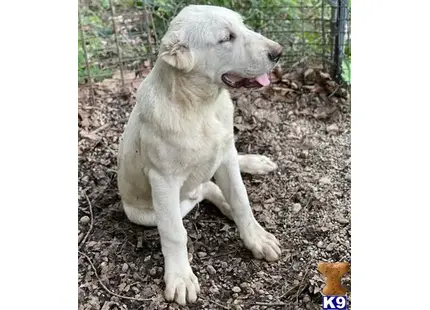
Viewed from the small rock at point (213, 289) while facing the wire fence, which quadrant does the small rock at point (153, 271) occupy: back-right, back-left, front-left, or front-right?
front-left

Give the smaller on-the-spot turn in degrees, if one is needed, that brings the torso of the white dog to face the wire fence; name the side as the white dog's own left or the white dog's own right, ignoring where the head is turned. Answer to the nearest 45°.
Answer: approximately 135° to the white dog's own left

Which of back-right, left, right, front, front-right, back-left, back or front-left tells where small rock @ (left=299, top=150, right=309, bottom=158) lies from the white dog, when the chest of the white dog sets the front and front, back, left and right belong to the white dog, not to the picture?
left

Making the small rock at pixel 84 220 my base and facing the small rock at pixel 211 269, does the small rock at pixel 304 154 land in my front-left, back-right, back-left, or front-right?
front-left

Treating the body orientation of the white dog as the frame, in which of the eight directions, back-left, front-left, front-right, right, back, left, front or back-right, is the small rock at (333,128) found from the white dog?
left

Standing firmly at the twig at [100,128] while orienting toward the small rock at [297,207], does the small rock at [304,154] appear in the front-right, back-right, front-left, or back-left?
front-left

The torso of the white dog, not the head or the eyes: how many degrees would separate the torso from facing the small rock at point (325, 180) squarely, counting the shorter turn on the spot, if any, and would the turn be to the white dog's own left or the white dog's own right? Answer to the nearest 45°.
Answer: approximately 90° to the white dog's own left

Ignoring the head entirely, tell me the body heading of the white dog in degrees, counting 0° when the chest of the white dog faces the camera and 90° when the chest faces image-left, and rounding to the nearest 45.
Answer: approximately 315°

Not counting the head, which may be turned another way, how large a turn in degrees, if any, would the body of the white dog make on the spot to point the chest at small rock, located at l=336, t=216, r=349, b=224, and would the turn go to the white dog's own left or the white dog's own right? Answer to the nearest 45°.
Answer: approximately 45° to the white dog's own left

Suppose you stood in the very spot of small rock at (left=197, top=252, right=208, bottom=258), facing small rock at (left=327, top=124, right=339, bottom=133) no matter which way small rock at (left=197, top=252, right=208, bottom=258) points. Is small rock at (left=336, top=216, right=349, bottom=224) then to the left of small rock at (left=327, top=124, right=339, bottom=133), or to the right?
right

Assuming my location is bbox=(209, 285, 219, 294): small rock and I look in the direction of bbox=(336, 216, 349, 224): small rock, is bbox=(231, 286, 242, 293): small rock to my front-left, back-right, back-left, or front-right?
front-right
